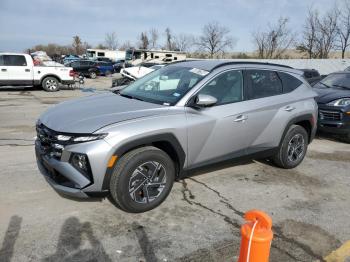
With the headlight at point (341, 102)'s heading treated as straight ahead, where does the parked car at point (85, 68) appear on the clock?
The parked car is roughly at 3 o'clock from the headlight.

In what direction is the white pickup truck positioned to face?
to the viewer's left

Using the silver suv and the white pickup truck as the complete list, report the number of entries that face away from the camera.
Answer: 0

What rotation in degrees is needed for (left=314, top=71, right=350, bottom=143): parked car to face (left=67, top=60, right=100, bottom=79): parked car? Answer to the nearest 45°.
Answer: approximately 90° to its right
